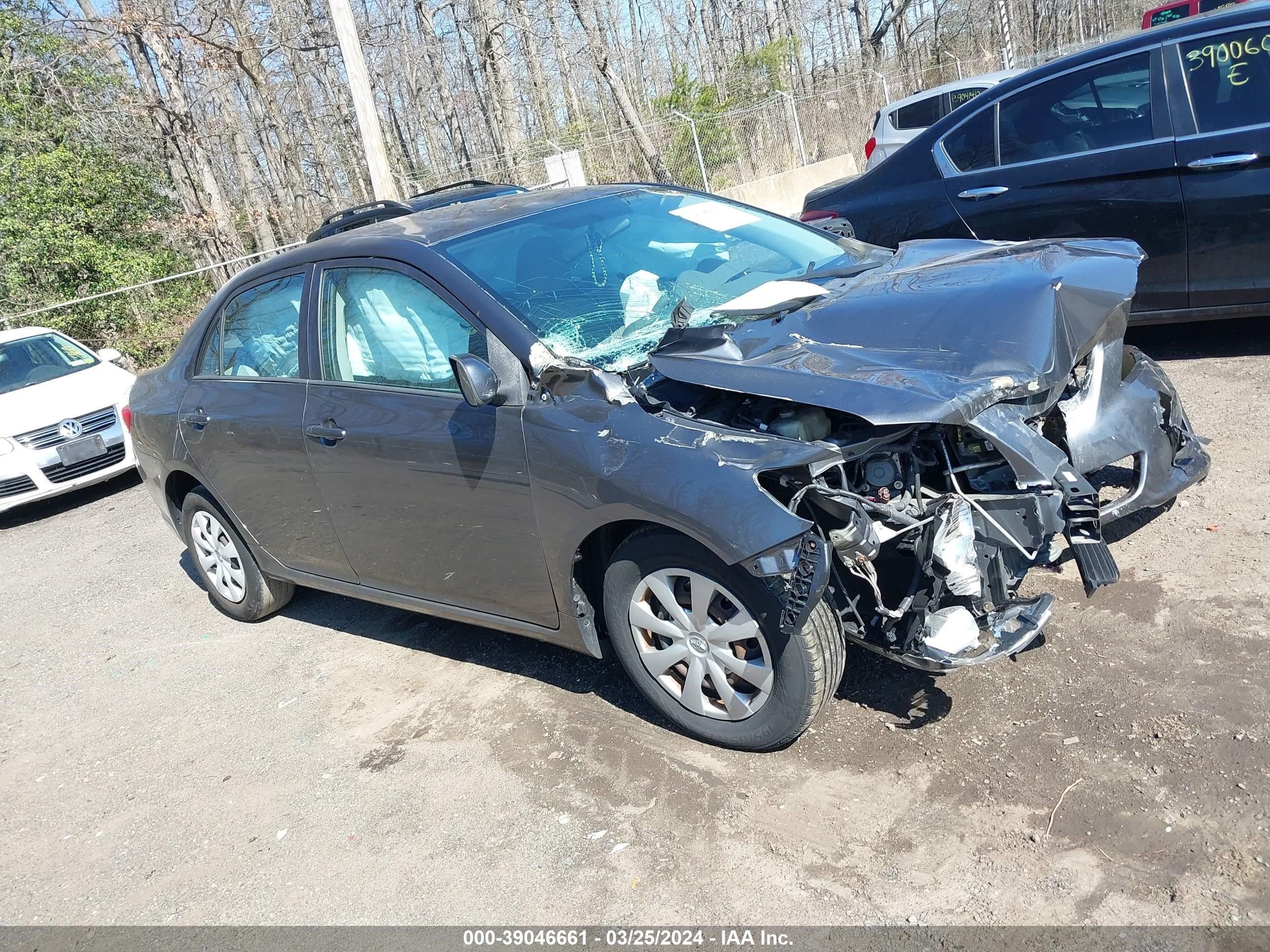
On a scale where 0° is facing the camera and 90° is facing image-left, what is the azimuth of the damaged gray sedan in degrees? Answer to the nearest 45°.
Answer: approximately 315°

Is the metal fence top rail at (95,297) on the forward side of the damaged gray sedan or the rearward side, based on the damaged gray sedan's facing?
on the rearward side

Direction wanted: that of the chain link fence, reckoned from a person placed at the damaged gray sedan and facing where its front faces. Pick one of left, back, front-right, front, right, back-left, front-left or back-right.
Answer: back-left

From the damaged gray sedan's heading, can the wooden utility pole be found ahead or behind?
behind

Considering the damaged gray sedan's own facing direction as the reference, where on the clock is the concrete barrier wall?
The concrete barrier wall is roughly at 8 o'clock from the damaged gray sedan.
